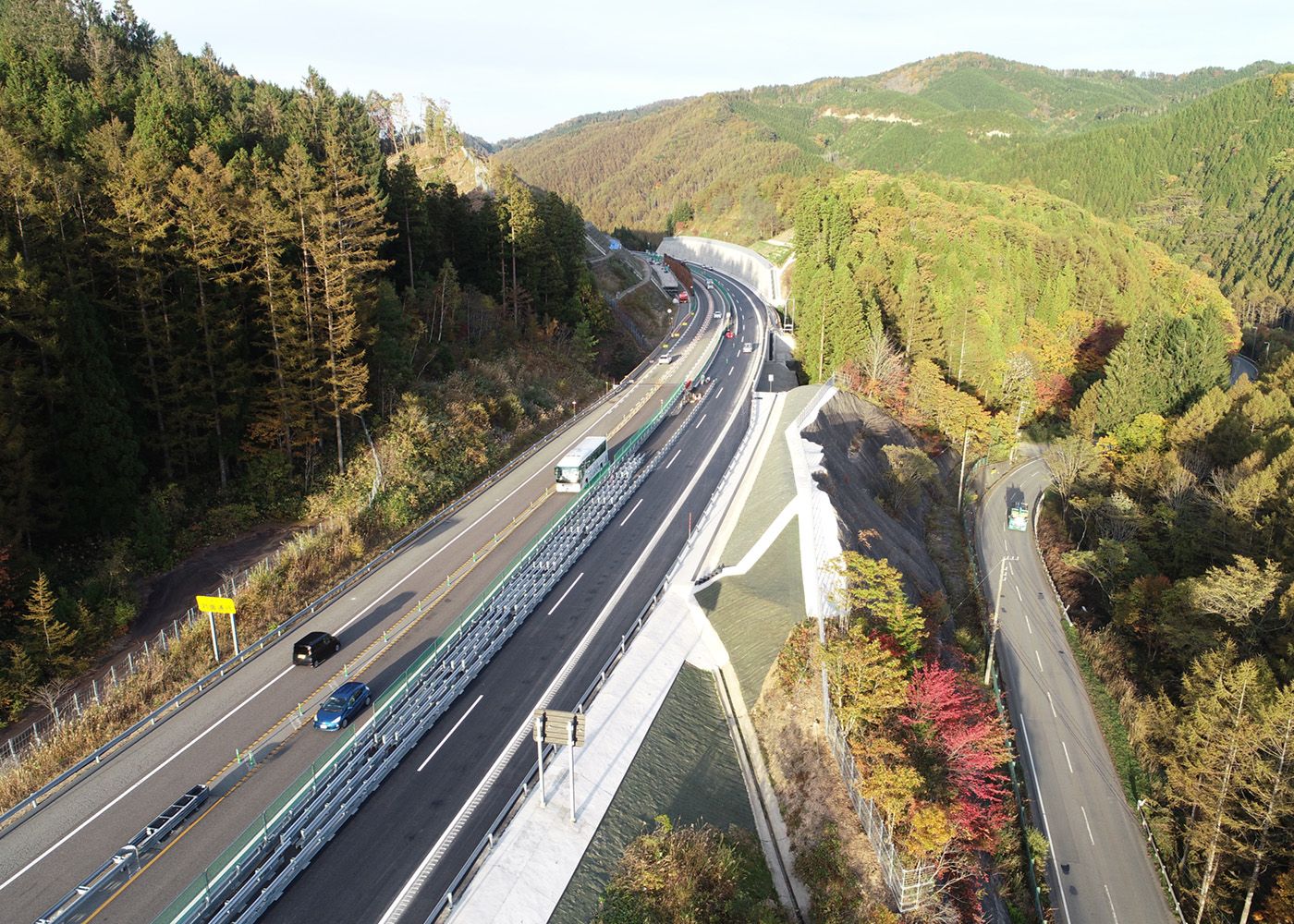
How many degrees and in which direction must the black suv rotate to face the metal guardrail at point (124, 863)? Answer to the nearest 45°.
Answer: approximately 180°

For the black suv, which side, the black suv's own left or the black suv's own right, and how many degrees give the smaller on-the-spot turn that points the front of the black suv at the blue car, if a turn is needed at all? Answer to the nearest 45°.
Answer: approximately 135° to the black suv's own right

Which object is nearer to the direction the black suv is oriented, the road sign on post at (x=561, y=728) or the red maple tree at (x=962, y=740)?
the red maple tree

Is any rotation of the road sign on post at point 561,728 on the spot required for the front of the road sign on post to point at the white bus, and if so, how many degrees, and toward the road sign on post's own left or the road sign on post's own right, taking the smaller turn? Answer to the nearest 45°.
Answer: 0° — it already faces it

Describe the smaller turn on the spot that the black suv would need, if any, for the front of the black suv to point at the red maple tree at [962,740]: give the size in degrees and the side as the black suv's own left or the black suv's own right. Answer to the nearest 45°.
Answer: approximately 90° to the black suv's own right

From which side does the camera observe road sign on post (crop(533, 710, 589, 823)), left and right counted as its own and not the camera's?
back

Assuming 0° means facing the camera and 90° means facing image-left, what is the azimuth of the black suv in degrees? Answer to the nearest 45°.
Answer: approximately 225°
